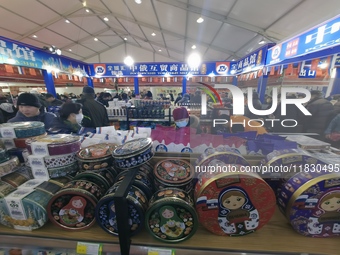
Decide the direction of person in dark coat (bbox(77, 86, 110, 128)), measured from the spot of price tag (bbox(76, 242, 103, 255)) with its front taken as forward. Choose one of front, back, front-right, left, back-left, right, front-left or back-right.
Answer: back

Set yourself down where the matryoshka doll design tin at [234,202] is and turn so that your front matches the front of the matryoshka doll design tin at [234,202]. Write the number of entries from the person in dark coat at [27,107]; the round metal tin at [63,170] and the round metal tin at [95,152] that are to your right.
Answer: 3

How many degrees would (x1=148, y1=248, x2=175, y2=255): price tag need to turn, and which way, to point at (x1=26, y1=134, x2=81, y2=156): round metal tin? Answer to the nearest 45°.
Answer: approximately 135° to its right

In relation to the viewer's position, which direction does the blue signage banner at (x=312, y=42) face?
facing the viewer and to the left of the viewer

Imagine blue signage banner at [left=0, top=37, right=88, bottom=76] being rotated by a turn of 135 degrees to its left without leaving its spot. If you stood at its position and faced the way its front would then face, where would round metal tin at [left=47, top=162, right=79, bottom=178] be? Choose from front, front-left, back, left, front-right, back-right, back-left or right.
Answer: back

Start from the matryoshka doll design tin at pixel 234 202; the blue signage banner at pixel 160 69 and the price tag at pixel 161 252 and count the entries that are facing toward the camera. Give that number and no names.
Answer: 3

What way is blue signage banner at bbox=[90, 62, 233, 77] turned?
toward the camera

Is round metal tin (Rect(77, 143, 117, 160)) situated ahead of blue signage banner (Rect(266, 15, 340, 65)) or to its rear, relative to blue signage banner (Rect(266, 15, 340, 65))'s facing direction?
ahead

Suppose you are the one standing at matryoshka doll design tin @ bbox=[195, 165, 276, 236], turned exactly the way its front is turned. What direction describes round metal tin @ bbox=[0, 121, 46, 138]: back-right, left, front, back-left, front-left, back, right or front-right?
right

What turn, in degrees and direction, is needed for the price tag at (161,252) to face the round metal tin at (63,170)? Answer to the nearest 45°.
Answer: approximately 135° to its right

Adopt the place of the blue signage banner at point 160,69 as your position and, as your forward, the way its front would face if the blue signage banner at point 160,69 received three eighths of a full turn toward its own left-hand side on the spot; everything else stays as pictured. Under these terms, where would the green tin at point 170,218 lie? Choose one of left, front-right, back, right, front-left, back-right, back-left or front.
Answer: back-right

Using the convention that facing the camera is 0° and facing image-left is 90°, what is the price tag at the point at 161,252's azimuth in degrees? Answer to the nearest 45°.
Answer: approximately 0°

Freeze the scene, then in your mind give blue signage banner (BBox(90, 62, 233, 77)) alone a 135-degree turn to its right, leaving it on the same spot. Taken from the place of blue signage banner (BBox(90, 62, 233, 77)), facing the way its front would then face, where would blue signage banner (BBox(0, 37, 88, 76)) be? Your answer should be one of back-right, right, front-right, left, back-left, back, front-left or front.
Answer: left

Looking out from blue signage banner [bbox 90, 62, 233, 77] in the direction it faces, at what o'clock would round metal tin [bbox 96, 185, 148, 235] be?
The round metal tin is roughly at 12 o'clock from the blue signage banner.

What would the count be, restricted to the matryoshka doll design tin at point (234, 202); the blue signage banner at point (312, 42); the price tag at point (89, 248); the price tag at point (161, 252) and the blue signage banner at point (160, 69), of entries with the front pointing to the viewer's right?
0
